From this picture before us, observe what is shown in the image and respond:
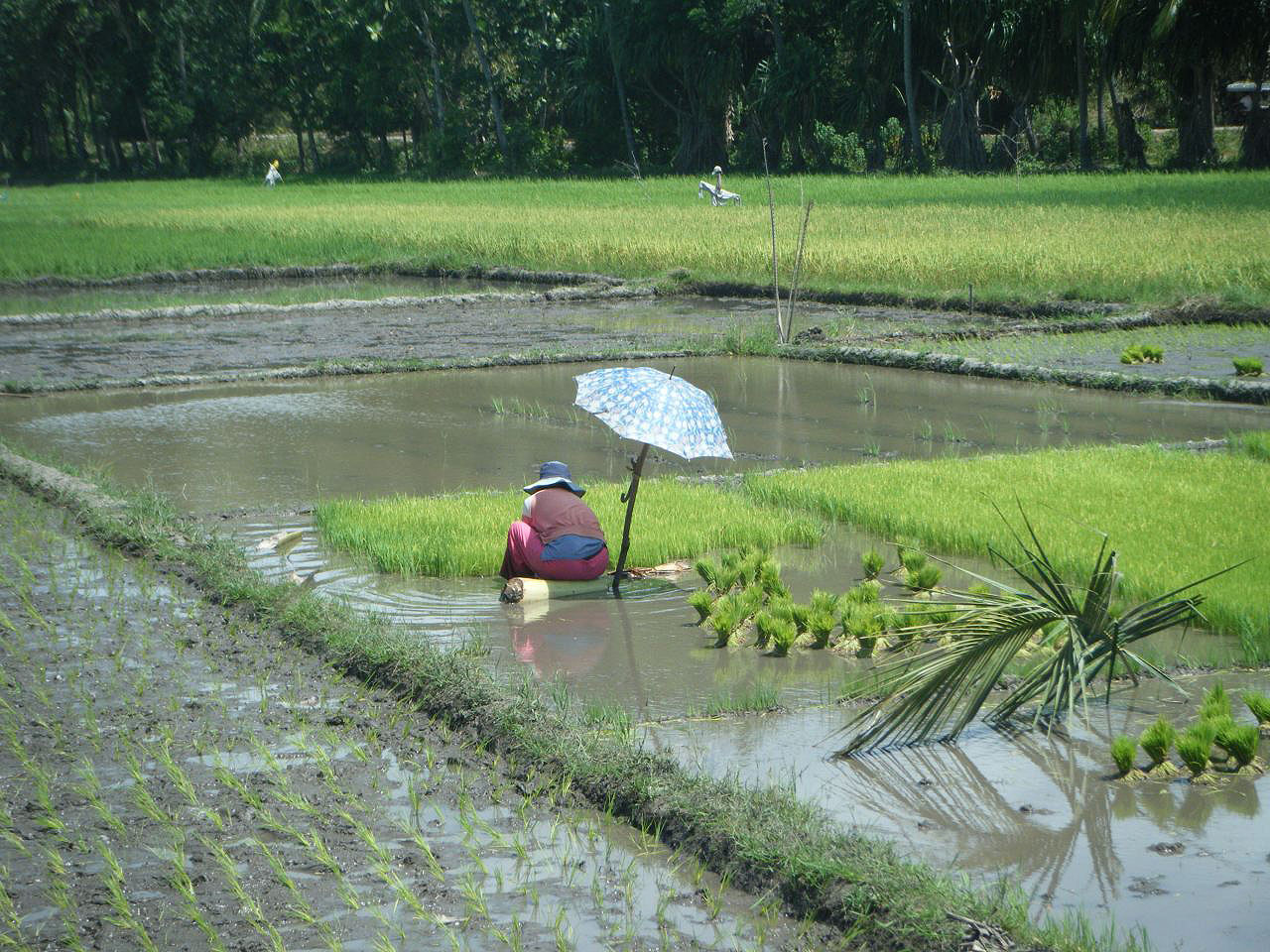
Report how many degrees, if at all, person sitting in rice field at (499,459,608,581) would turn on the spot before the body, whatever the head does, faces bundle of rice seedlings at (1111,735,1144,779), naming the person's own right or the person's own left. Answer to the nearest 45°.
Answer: approximately 180°

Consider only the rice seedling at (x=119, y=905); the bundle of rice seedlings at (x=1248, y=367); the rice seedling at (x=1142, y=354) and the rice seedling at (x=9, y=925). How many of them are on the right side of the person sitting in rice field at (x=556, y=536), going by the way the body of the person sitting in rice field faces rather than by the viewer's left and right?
2

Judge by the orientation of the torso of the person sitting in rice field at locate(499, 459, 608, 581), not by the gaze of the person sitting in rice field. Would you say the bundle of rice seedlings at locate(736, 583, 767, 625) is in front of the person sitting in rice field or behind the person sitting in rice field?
behind

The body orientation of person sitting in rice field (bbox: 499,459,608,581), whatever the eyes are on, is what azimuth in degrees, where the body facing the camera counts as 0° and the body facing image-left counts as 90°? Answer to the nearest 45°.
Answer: approximately 135°

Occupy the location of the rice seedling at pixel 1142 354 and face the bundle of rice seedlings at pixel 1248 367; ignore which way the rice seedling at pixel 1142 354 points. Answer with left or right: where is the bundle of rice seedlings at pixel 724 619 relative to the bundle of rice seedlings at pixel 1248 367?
right

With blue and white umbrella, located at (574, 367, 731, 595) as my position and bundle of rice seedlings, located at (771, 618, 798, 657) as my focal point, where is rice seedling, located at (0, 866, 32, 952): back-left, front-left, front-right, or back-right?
front-right

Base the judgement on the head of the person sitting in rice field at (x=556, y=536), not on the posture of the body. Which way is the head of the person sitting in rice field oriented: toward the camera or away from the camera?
away from the camera

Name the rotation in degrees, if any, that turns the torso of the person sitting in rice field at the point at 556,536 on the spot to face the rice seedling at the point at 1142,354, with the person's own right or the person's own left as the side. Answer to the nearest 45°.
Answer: approximately 90° to the person's own right

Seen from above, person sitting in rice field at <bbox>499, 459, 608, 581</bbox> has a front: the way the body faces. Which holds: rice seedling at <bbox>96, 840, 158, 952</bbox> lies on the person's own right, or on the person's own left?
on the person's own left

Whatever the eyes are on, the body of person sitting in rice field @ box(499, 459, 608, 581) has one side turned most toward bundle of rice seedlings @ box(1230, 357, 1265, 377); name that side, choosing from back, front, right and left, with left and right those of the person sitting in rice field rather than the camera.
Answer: right
